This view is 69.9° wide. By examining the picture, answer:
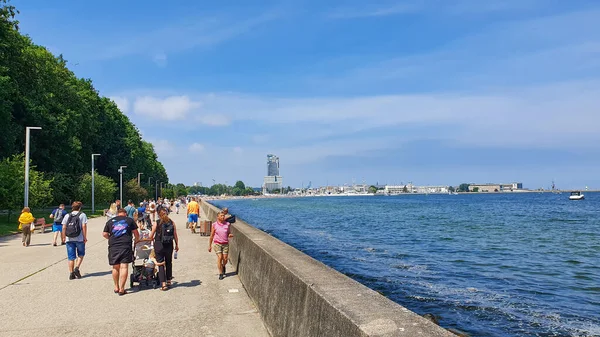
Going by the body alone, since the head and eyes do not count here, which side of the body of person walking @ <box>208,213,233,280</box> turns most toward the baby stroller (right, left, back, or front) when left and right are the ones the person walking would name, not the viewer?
right

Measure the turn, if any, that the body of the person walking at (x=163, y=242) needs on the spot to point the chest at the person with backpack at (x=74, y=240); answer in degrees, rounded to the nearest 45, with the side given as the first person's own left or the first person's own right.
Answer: approximately 45° to the first person's own left

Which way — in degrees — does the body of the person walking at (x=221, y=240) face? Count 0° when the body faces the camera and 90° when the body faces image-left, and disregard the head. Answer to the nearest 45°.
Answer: approximately 0°

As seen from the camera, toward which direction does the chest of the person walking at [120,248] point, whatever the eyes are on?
away from the camera

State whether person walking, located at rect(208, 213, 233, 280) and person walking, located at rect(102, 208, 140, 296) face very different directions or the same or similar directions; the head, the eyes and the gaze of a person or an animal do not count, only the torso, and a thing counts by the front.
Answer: very different directions

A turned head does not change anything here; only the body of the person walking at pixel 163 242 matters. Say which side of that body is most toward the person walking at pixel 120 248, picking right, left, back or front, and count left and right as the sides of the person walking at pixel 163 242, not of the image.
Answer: left
